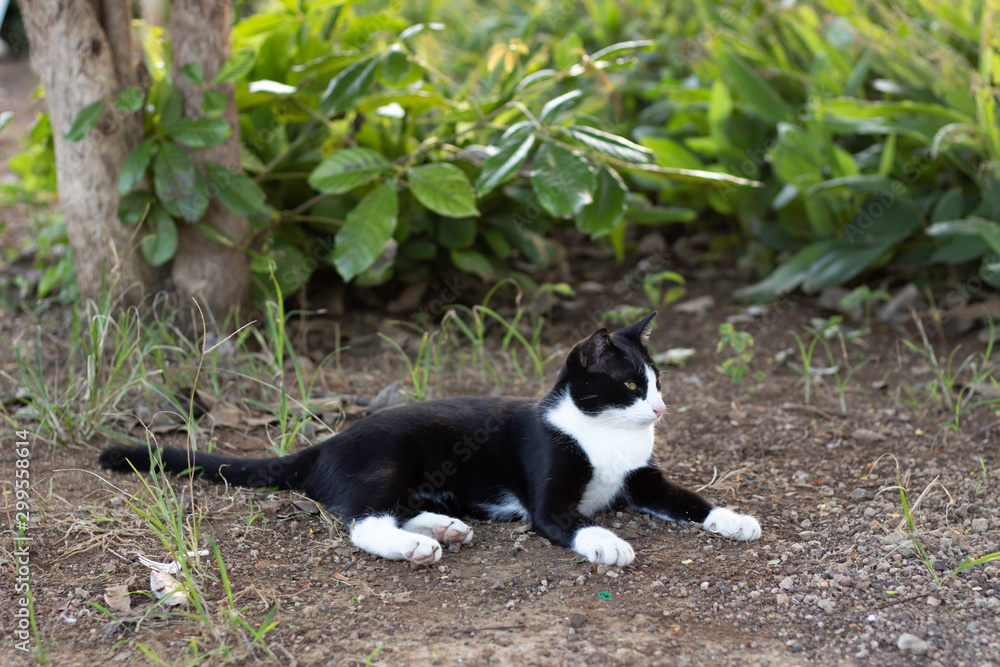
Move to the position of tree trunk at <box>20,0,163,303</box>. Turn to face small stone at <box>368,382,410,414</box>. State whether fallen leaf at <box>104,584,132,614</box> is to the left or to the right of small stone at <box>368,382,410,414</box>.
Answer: right

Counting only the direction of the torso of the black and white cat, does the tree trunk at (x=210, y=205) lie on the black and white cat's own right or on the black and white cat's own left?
on the black and white cat's own left

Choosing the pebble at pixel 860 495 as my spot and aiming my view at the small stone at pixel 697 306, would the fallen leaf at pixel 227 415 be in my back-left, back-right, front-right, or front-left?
front-left

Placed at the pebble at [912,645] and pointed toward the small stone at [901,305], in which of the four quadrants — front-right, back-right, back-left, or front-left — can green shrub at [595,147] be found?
front-left

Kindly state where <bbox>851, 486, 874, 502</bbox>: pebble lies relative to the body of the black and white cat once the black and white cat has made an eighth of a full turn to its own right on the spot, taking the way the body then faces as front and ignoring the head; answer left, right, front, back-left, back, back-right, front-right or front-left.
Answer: front-left

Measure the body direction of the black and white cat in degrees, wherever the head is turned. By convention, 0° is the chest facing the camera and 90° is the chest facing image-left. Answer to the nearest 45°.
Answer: approximately 270°

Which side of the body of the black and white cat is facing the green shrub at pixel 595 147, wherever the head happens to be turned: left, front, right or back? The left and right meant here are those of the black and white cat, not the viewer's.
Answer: left

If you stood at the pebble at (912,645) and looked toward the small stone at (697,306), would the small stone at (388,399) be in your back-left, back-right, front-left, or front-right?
front-left

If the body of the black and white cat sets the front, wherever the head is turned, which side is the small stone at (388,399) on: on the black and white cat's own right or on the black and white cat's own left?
on the black and white cat's own left
